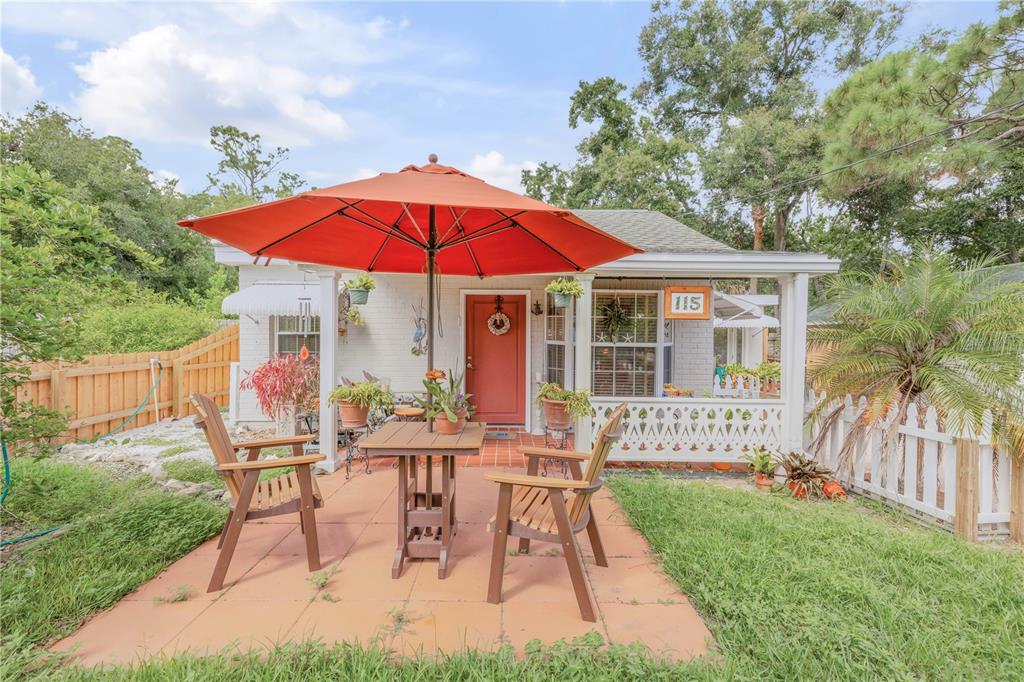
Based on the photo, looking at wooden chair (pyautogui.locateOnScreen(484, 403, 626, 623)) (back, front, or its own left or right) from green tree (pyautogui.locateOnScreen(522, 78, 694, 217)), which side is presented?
right

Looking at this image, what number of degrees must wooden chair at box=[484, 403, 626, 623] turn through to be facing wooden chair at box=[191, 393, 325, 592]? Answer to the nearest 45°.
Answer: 0° — it already faces it

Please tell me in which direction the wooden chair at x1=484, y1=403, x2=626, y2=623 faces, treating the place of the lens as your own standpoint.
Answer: facing to the left of the viewer

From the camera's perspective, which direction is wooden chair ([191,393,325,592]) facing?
to the viewer's right

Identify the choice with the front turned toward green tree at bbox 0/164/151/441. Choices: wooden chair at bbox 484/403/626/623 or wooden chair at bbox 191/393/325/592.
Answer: wooden chair at bbox 484/403/626/623

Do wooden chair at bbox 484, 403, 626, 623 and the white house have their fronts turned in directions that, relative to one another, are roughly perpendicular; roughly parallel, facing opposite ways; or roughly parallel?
roughly perpendicular

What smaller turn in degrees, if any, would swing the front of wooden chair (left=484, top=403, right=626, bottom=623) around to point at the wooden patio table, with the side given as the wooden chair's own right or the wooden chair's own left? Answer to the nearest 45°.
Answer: approximately 45° to the wooden chair's own right
